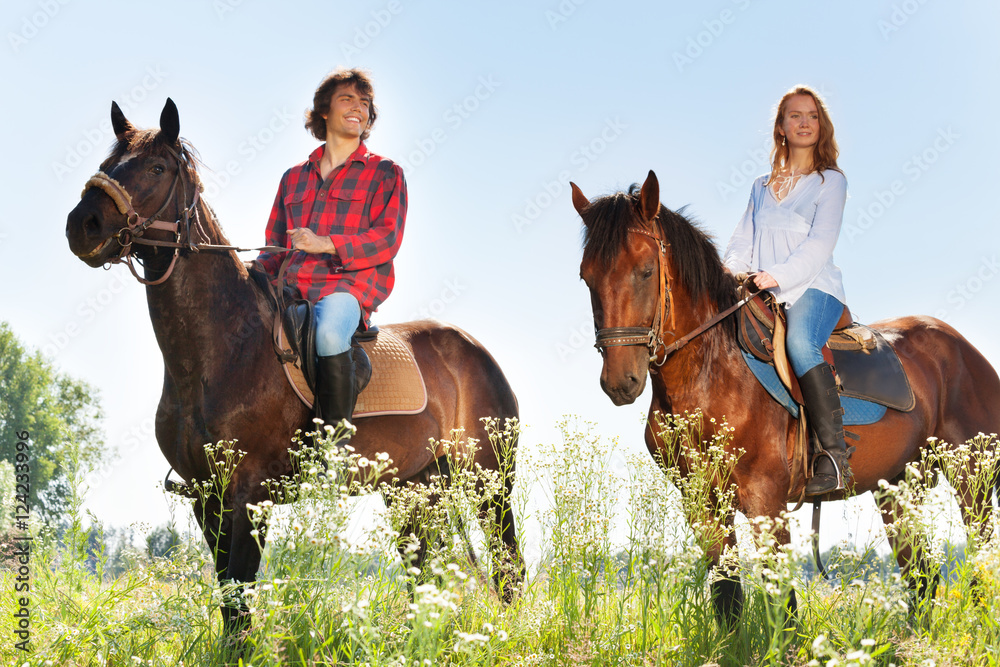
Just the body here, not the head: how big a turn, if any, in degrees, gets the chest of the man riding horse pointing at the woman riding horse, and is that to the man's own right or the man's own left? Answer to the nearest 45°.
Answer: approximately 135° to the man's own left

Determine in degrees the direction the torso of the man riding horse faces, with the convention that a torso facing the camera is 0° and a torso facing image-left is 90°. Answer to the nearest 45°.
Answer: approximately 45°

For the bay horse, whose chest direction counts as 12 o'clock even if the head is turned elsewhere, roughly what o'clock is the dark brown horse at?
The dark brown horse is roughly at 1 o'clock from the bay horse.

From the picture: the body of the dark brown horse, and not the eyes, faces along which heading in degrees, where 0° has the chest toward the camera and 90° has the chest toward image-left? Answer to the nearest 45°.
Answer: approximately 45°

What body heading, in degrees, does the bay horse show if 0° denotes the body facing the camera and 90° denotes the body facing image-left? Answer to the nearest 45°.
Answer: approximately 45°

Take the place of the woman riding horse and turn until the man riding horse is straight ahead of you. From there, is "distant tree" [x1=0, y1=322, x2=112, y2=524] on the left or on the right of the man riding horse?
right

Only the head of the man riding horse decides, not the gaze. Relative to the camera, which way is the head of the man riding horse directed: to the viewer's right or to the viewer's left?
to the viewer's right

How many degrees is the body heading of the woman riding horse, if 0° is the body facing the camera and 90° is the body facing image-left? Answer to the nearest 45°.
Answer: approximately 45°
